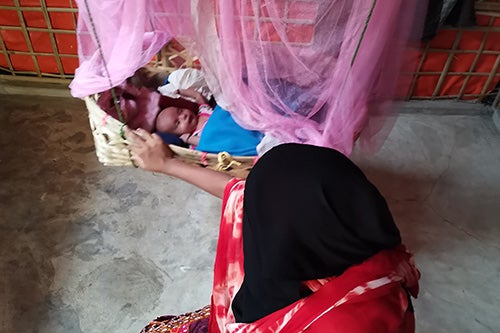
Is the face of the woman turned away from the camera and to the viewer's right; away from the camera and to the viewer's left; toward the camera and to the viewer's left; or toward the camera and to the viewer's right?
away from the camera and to the viewer's left

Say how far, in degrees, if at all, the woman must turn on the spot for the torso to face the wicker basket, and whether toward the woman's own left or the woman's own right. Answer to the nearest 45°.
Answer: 0° — they already face it

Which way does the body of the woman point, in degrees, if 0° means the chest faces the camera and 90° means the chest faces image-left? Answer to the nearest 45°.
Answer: approximately 135°

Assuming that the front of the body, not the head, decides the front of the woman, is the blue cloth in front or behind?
in front

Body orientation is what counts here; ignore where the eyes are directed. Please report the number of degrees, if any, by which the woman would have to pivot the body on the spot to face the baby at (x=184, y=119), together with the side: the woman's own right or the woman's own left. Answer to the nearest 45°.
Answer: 0° — they already face them

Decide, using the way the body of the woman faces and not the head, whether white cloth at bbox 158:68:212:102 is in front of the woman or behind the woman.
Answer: in front
